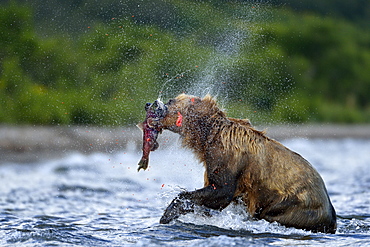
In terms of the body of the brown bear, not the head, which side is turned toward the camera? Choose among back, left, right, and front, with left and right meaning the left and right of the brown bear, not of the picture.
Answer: left
